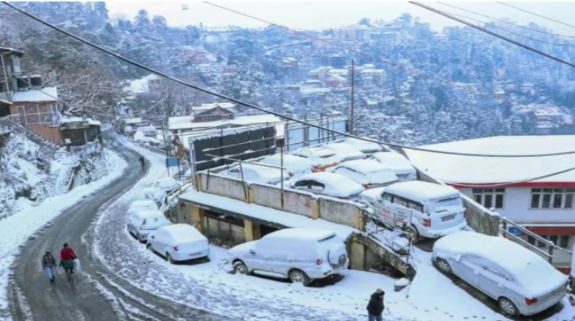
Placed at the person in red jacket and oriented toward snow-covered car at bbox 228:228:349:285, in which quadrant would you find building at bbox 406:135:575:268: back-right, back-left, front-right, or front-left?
front-left

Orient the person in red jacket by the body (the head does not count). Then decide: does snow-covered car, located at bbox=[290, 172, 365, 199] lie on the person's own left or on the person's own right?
on the person's own right

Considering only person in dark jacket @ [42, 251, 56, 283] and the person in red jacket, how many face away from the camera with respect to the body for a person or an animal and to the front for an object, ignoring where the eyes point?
2

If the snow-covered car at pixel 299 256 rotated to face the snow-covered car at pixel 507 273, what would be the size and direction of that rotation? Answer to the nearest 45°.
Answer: approximately 180°

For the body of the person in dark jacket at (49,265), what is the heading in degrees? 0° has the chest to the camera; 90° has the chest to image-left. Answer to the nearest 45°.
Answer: approximately 180°

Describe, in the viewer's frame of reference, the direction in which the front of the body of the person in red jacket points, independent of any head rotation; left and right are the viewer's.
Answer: facing away from the viewer

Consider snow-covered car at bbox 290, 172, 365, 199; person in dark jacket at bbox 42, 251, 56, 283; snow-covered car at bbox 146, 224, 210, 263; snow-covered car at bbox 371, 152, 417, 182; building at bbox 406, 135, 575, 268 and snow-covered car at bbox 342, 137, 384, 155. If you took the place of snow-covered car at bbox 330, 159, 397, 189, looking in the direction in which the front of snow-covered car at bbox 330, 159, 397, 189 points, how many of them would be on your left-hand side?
3
